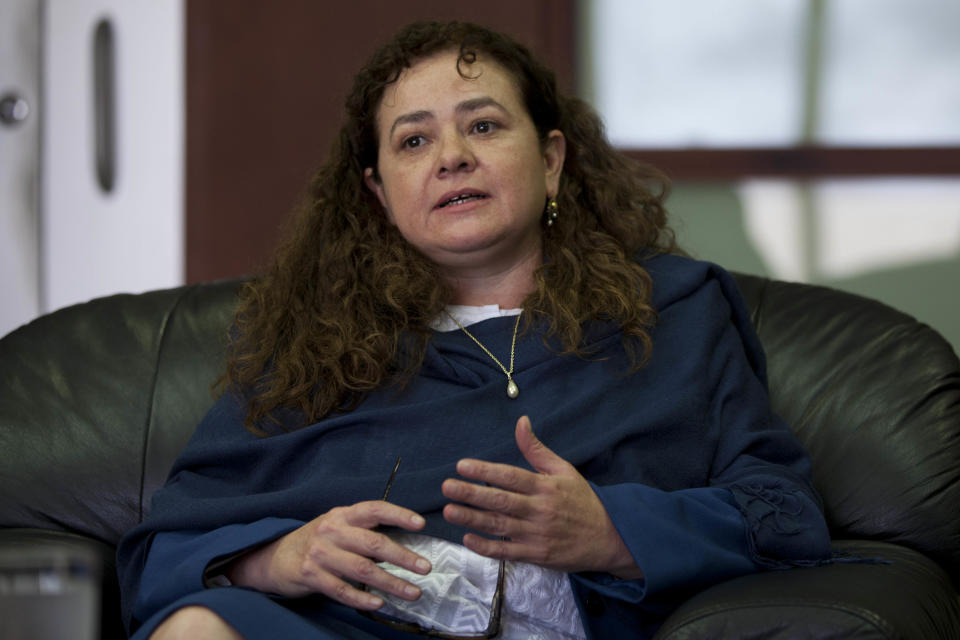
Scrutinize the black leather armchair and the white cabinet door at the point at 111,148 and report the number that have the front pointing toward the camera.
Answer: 2

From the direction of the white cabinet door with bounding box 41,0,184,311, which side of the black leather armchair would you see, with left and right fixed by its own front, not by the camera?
back

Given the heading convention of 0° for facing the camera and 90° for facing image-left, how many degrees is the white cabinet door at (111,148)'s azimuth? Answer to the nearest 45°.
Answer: approximately 0°

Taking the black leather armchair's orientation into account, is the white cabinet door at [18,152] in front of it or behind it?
behind

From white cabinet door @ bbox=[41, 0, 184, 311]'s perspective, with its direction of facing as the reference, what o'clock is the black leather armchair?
The black leather armchair is roughly at 12 o'clock from the white cabinet door.

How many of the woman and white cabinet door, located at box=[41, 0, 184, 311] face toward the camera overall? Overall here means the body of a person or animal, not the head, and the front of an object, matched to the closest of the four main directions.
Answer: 2

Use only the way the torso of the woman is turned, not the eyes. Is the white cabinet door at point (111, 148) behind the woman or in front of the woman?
behind
